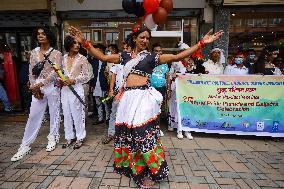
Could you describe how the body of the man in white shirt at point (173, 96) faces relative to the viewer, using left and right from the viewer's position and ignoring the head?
facing the viewer and to the right of the viewer

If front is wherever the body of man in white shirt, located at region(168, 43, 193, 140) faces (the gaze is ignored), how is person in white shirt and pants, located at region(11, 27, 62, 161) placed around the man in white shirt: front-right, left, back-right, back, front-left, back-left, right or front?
right

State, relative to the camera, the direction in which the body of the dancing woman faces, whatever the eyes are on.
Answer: toward the camera

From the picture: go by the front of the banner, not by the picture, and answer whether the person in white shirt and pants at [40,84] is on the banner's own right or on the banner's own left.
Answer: on the banner's own right

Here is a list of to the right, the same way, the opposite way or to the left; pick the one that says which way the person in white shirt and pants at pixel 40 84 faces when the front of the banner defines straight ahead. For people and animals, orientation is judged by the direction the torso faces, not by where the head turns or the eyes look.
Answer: the same way

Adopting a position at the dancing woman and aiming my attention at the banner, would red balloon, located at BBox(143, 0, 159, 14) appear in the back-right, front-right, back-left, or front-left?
front-left

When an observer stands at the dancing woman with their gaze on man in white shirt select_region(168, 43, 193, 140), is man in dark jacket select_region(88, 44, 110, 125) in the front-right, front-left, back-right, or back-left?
front-left

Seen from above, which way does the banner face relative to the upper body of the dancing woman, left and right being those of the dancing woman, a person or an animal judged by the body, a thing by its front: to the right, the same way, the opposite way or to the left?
the same way

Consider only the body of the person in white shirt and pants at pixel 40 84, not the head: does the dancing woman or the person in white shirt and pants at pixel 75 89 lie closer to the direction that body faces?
the dancing woman

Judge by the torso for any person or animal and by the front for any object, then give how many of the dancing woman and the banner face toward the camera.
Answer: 2

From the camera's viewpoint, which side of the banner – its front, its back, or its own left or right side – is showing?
front

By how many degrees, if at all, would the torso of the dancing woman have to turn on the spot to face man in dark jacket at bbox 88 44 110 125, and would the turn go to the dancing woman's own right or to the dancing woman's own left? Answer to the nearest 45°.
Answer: approximately 180°
